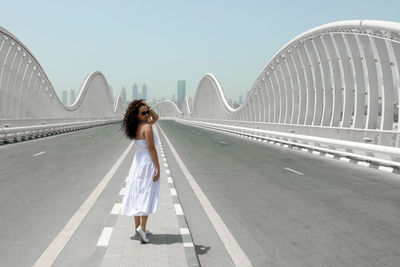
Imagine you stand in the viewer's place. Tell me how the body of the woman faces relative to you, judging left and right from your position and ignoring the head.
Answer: facing away from the viewer and to the right of the viewer

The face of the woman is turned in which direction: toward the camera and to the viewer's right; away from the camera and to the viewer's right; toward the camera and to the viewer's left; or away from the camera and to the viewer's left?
toward the camera and to the viewer's right

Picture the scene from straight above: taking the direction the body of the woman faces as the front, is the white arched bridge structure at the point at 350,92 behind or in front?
in front
